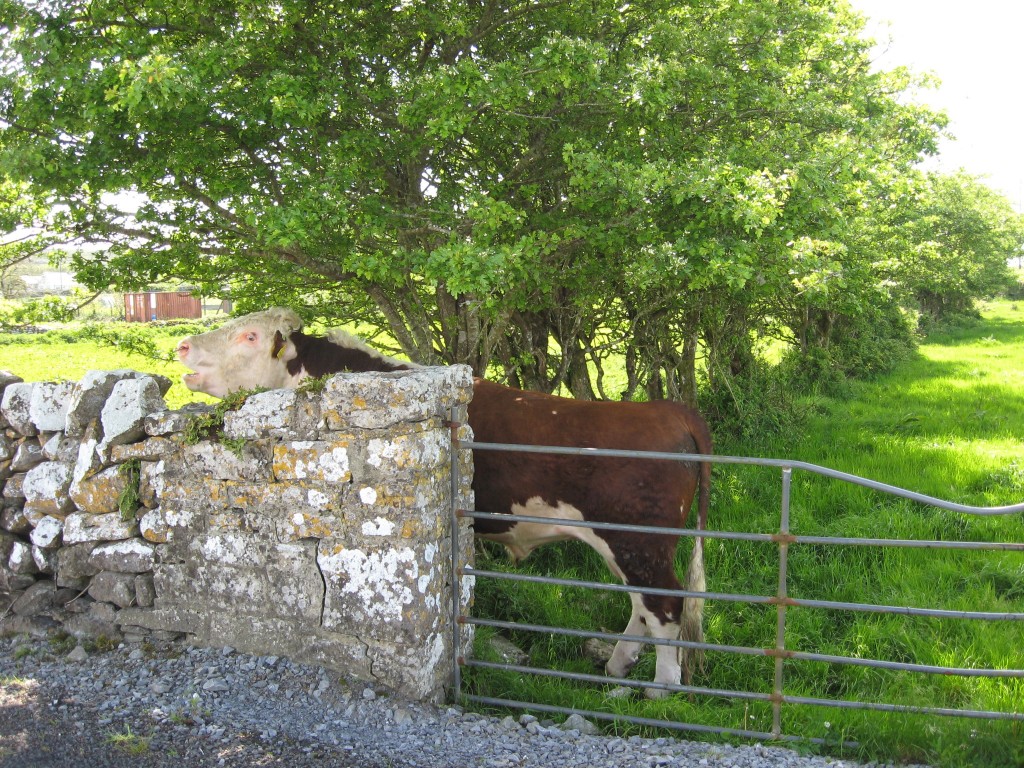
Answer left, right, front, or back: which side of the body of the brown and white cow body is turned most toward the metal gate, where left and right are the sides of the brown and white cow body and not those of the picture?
back

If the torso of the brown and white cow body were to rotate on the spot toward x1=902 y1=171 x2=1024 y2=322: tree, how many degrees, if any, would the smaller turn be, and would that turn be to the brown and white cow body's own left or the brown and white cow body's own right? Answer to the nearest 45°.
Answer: approximately 135° to the brown and white cow body's own right

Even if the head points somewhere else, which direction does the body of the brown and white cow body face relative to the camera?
to the viewer's left
